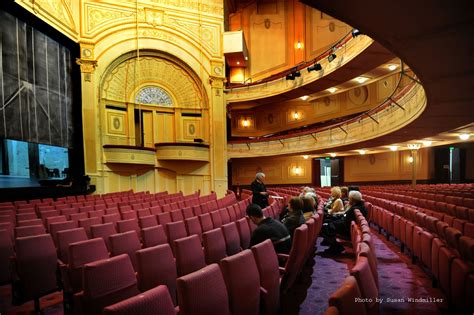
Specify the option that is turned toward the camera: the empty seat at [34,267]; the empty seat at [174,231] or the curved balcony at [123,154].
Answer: the curved balcony

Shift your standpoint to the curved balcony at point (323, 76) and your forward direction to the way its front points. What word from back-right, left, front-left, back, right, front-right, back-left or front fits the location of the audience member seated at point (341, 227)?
front-left

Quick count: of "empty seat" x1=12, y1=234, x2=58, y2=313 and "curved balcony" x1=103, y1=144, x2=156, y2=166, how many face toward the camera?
1

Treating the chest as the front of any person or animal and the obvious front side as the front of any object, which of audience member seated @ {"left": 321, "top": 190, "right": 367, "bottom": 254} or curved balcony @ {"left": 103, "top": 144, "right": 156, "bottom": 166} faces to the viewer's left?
the audience member seated

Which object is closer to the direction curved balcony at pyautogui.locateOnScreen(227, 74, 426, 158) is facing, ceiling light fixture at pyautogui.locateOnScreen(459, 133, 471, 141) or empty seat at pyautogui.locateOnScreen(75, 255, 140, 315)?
the empty seat

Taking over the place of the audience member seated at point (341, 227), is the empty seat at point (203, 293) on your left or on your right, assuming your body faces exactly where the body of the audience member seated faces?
on your left
